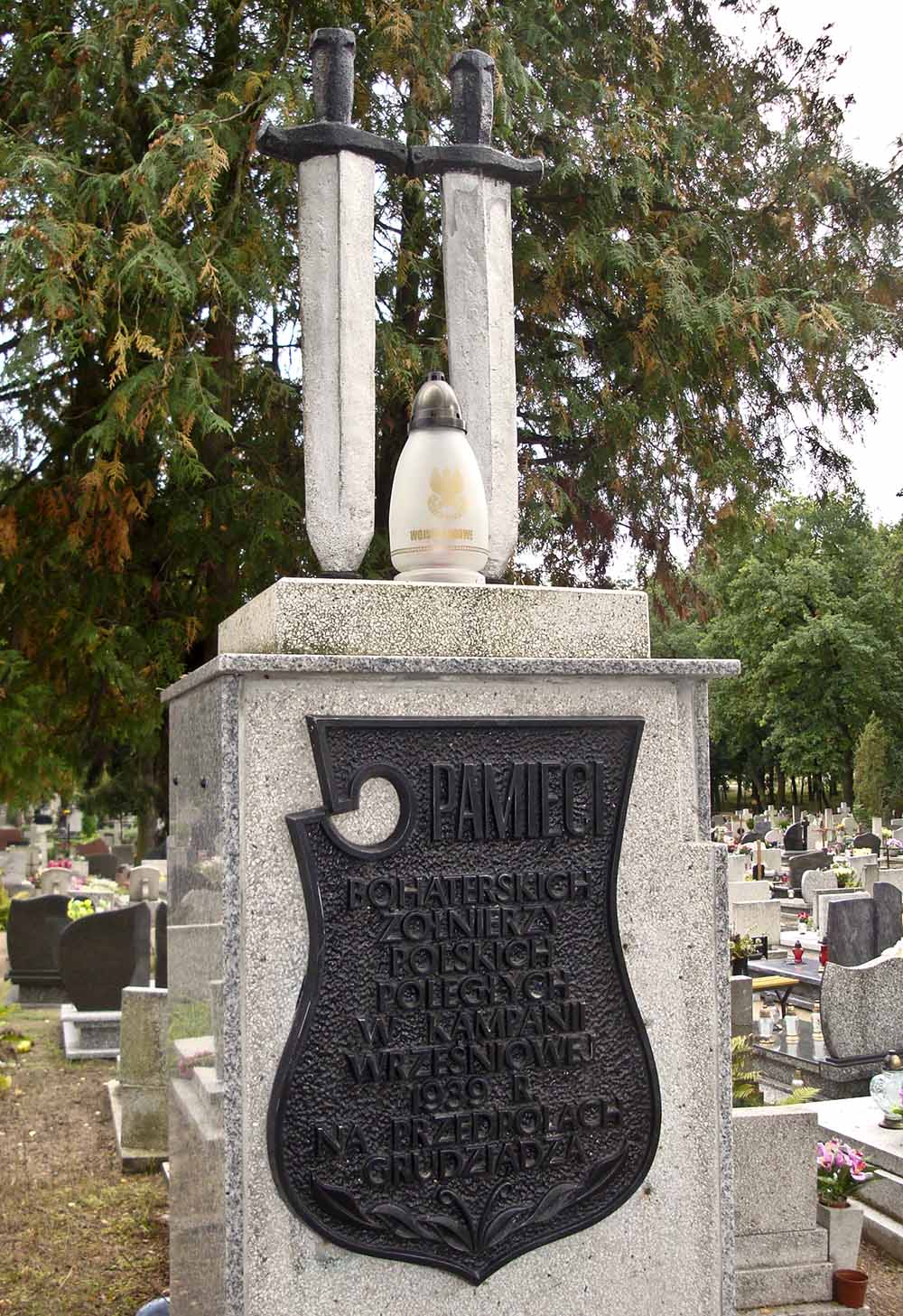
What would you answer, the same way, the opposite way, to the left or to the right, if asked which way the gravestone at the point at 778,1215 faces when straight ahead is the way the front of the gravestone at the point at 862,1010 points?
the same way
